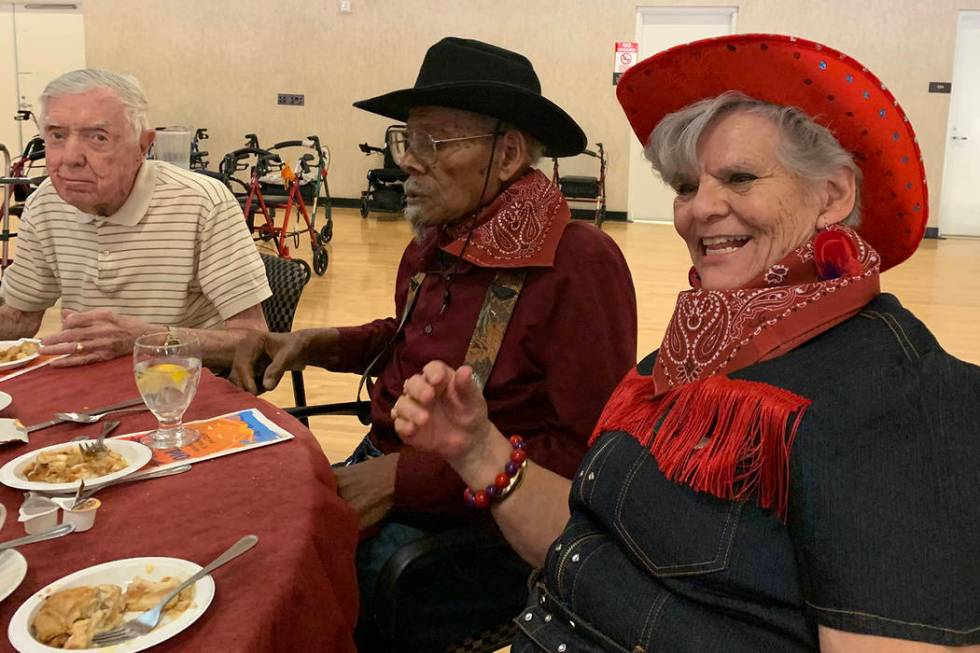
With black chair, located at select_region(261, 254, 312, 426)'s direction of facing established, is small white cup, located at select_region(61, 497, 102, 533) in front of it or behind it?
in front

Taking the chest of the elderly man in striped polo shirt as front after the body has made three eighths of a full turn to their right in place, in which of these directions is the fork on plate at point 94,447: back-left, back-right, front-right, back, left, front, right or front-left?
back

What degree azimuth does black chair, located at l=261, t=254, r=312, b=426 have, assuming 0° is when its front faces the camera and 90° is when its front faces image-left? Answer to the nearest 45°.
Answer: approximately 45°

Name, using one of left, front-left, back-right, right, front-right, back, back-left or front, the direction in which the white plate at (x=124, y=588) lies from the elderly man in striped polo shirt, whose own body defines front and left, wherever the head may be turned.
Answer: front-left

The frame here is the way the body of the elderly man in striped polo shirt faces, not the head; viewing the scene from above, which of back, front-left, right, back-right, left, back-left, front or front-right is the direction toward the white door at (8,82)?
back-right

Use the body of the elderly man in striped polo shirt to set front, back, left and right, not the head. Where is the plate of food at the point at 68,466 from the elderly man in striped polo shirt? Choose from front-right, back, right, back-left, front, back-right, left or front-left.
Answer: front-left

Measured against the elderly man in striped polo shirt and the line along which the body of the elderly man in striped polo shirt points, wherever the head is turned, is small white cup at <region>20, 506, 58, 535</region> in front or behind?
in front

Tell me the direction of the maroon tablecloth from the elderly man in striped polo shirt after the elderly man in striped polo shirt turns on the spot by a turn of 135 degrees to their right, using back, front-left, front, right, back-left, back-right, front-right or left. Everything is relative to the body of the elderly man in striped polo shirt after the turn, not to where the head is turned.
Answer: back

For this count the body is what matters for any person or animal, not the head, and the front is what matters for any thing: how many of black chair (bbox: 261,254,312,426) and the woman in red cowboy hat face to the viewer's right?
0

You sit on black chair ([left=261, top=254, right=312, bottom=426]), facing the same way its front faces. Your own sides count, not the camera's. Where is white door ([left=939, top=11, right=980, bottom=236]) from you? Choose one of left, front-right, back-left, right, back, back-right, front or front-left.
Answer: back

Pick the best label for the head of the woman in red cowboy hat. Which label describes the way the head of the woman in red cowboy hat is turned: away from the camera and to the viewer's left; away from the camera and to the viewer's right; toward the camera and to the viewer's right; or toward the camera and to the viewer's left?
toward the camera and to the viewer's left

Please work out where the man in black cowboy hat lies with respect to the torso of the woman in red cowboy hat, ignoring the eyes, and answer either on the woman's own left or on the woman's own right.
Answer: on the woman's own right

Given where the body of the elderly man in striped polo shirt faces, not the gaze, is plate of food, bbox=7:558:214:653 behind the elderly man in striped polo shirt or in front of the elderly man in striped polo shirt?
in front
